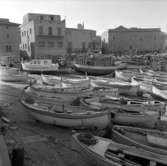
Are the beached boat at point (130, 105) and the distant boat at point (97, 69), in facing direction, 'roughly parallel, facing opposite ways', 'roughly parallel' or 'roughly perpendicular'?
roughly parallel

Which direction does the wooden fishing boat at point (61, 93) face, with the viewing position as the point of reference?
facing to the left of the viewer

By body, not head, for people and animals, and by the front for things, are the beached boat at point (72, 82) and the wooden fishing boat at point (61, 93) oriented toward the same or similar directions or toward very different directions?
same or similar directions

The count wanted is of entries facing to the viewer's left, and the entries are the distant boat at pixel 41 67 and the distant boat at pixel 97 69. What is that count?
2

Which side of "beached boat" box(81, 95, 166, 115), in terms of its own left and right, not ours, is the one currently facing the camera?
left

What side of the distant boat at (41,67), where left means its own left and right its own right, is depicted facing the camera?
left

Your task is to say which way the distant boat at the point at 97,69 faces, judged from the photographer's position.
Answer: facing to the left of the viewer

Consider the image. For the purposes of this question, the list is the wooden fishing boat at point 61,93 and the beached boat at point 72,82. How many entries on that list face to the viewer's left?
2

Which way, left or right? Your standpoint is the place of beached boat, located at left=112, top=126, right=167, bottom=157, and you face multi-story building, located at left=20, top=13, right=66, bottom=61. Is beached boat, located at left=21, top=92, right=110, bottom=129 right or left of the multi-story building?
left

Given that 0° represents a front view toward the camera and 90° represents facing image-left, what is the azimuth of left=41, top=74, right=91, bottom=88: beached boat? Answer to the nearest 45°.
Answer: approximately 90°

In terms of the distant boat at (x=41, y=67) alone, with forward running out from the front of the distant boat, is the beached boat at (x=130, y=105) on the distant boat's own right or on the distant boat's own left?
on the distant boat's own left

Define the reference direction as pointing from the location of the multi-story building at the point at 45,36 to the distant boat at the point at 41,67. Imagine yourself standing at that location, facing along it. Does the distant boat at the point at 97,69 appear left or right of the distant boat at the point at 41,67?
left

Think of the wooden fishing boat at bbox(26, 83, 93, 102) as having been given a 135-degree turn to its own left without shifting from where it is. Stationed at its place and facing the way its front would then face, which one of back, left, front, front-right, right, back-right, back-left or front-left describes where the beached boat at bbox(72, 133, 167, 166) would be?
front-right

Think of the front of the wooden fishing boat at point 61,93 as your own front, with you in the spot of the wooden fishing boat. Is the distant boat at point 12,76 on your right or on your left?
on your right
